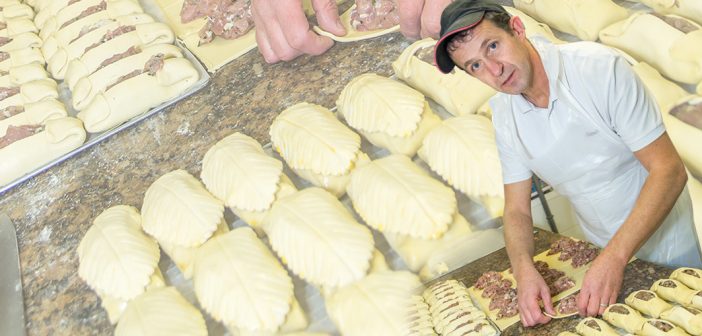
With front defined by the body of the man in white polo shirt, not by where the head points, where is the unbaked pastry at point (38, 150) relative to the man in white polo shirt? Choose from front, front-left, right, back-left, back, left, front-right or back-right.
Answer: front-right

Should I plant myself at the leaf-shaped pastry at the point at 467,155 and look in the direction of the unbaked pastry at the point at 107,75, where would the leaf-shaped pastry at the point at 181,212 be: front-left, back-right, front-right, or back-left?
front-left

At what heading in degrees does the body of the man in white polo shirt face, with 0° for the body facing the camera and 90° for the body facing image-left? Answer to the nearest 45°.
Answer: approximately 45°
